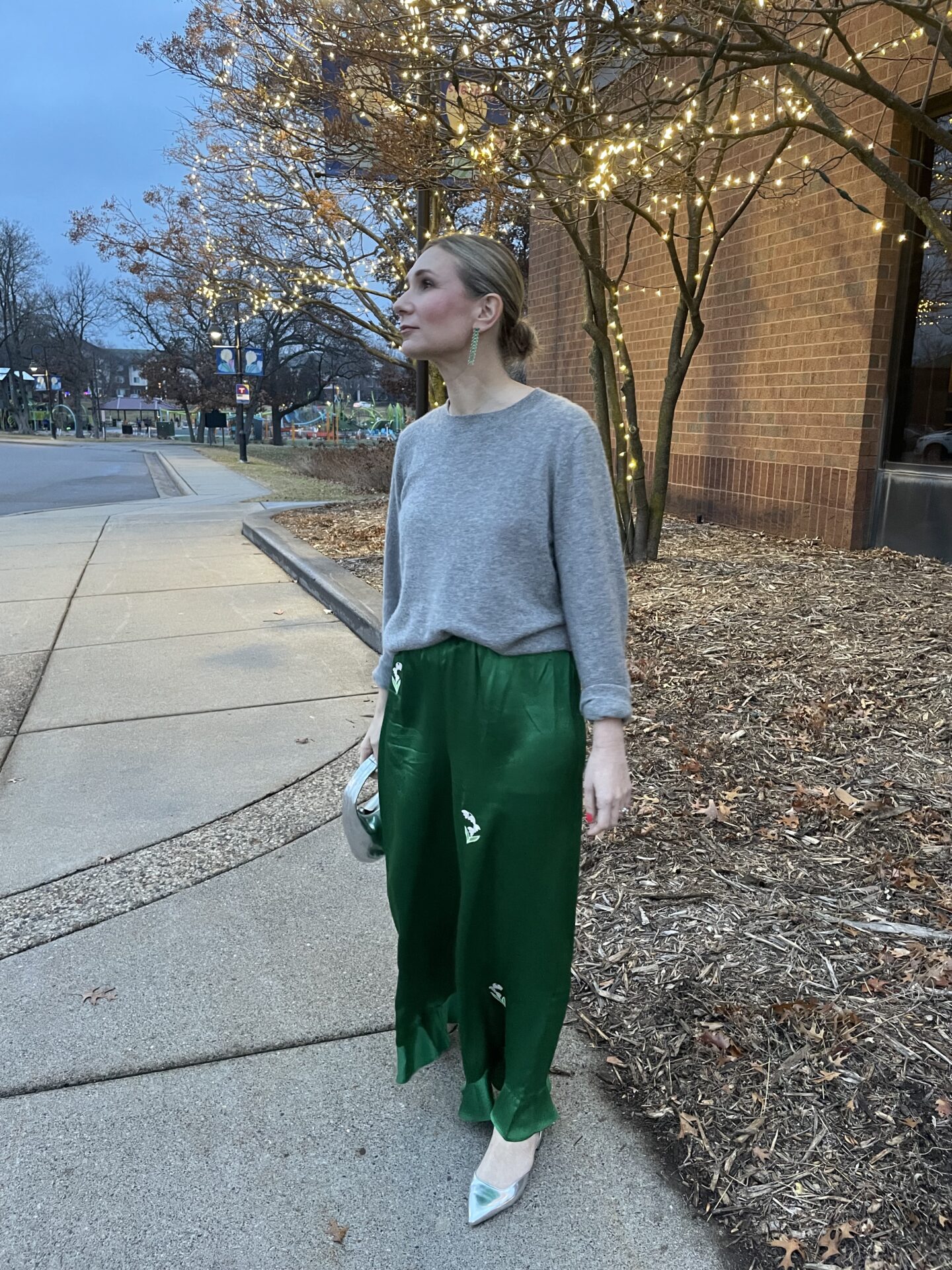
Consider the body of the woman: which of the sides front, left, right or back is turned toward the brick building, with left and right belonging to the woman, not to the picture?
back

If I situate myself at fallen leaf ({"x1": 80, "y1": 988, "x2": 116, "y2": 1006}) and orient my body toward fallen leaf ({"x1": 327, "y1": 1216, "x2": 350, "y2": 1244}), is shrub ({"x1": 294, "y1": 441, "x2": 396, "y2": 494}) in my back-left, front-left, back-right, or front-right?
back-left

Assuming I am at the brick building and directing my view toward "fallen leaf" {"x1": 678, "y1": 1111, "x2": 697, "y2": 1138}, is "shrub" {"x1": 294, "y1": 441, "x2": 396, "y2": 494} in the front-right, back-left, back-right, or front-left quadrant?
back-right

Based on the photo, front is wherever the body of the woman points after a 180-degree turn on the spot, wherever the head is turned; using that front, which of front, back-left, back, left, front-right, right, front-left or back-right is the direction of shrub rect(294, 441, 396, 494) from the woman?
front-left

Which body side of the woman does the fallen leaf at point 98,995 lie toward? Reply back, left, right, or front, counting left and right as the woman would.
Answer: right

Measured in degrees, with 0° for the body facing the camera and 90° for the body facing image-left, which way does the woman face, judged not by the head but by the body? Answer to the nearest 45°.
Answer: approximately 45°

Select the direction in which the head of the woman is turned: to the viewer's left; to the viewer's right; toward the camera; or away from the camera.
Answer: to the viewer's left
